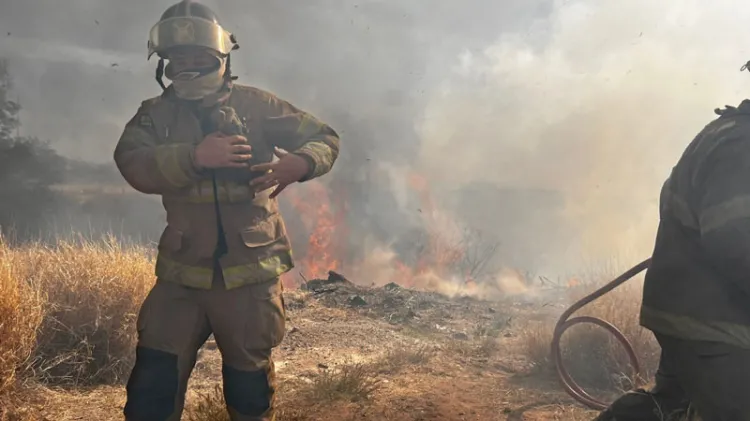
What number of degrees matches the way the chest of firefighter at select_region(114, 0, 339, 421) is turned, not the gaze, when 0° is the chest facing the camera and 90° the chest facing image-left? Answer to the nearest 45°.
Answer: approximately 0°

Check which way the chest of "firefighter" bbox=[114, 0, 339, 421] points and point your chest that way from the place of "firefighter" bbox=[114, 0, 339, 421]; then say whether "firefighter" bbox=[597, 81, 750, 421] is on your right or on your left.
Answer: on your left
